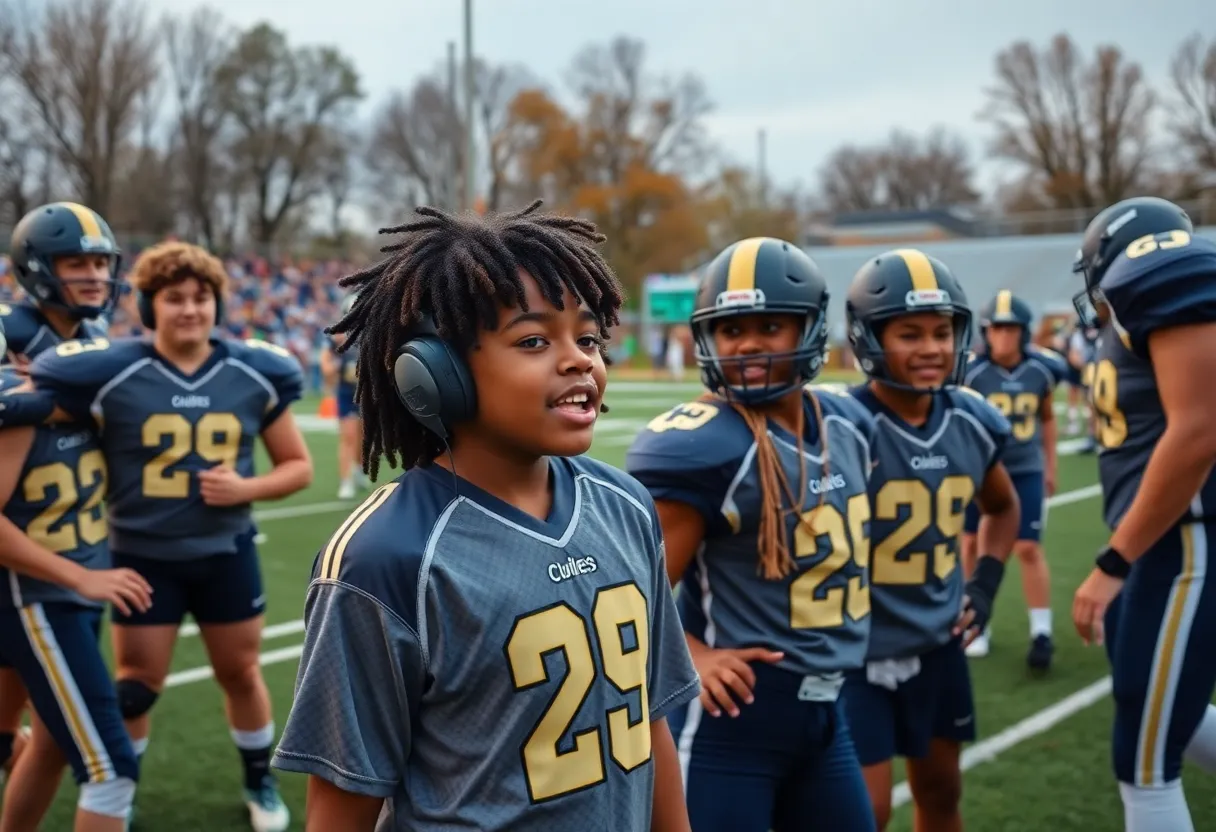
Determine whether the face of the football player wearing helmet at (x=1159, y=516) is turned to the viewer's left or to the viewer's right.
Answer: to the viewer's left

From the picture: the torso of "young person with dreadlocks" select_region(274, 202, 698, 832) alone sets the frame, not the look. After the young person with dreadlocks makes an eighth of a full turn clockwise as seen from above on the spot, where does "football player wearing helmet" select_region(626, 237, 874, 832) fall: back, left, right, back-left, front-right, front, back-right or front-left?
back-left

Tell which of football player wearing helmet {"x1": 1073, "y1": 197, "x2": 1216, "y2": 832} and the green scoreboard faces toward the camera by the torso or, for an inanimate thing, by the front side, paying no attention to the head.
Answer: the green scoreboard

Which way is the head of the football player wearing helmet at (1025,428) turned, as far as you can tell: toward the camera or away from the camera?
toward the camera

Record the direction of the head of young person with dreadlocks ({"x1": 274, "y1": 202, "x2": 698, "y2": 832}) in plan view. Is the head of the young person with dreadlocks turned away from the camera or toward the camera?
toward the camera

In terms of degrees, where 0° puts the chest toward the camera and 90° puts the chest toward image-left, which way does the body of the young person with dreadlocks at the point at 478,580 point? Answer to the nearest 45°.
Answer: approximately 315°

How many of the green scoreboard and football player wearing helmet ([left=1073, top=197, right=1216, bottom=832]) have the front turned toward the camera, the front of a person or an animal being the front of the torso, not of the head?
1

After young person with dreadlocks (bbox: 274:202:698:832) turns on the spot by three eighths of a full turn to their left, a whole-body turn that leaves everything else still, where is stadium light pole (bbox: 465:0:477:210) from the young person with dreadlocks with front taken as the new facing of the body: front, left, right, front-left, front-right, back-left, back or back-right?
front

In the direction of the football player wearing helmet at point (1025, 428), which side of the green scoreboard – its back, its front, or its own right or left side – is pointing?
front

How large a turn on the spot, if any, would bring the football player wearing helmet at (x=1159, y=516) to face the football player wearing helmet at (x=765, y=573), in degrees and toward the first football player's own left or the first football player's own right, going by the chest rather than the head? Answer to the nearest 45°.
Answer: approximately 45° to the first football player's own left

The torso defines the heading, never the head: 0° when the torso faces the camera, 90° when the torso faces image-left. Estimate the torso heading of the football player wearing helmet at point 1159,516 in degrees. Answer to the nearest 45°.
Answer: approximately 90°

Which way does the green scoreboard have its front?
toward the camera

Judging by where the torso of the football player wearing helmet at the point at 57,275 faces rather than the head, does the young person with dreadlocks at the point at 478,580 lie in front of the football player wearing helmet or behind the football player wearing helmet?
in front

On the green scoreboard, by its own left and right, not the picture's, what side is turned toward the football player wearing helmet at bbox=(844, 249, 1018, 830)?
front

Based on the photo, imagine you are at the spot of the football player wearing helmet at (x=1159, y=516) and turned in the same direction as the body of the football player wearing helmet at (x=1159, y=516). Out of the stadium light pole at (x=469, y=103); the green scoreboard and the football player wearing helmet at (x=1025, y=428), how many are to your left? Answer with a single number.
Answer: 0

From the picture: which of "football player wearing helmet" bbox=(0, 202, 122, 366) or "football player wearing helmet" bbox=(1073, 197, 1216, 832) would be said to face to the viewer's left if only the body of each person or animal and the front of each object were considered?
"football player wearing helmet" bbox=(1073, 197, 1216, 832)

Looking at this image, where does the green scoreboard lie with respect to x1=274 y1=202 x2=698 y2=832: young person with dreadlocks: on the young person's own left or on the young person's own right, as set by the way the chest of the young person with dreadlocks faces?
on the young person's own left

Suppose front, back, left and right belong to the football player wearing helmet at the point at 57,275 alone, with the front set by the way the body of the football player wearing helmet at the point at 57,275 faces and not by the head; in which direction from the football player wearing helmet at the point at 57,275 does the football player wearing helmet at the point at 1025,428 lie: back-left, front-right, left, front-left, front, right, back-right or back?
front-left
